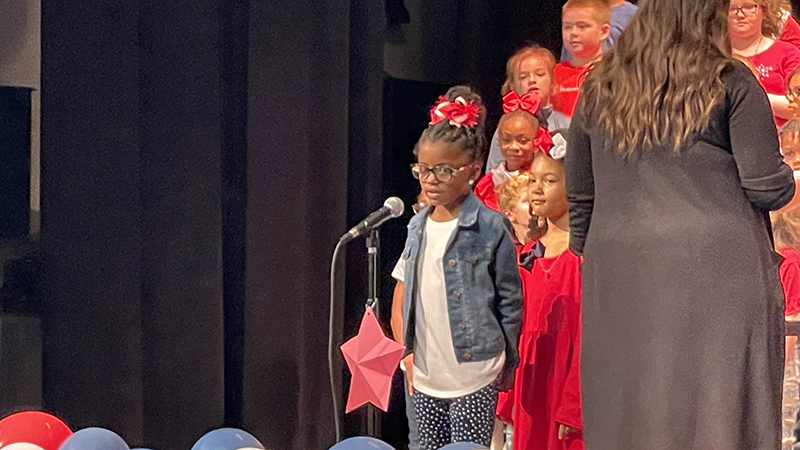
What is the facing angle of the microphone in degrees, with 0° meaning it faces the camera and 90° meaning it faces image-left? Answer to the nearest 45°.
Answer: approximately 270°

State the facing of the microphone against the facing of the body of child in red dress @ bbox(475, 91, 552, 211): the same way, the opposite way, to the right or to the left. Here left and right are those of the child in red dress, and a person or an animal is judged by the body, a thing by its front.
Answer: to the left

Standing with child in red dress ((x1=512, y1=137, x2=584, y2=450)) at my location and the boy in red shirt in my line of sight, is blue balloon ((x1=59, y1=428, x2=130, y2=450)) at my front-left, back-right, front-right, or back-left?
back-left

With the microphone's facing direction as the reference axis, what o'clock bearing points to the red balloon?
The red balloon is roughly at 5 o'clock from the microphone.

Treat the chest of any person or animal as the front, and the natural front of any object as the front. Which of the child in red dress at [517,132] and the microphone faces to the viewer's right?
the microphone

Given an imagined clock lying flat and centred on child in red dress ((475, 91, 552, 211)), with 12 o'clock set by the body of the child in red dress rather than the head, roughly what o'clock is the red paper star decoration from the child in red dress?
The red paper star decoration is roughly at 1 o'clock from the child in red dress.

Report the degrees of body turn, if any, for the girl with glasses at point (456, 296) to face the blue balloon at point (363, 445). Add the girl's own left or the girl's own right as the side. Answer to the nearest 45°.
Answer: approximately 45° to the girl's own left

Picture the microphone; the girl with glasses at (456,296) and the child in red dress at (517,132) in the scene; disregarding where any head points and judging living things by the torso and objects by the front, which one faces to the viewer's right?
the microphone

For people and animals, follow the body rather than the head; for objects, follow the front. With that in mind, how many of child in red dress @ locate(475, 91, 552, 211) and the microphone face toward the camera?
1

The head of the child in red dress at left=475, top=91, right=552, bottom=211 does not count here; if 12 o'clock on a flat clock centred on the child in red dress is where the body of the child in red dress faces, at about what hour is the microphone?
The microphone is roughly at 1 o'clock from the child in red dress.

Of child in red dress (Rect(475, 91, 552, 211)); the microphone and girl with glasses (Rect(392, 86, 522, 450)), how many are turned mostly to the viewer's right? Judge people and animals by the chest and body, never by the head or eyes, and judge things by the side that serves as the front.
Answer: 1

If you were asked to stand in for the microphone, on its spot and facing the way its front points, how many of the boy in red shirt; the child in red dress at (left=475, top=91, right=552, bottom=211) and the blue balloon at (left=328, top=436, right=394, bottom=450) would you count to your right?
1
